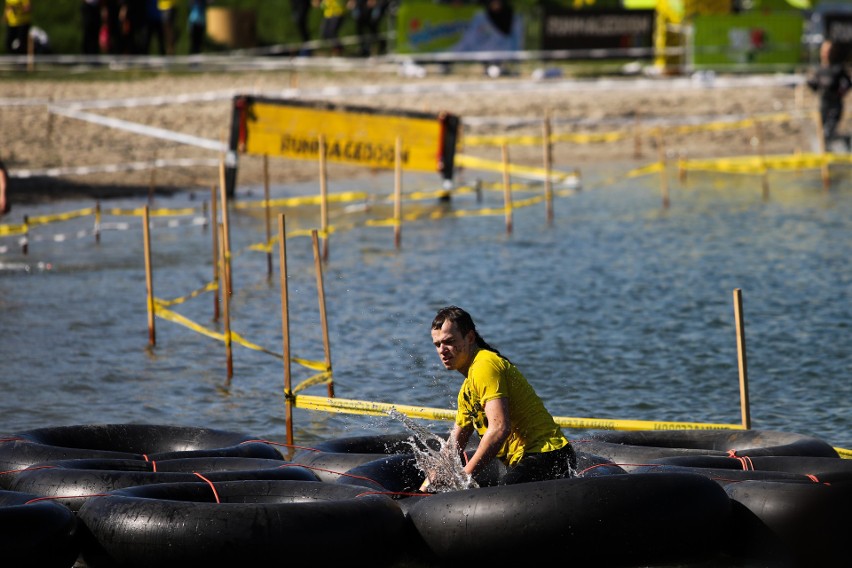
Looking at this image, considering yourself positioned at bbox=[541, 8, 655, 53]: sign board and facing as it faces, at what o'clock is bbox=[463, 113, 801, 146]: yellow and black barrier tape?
The yellow and black barrier tape is roughly at 12 o'clock from the sign board.

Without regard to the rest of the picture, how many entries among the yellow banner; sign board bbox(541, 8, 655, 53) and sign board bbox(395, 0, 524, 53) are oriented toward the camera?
3

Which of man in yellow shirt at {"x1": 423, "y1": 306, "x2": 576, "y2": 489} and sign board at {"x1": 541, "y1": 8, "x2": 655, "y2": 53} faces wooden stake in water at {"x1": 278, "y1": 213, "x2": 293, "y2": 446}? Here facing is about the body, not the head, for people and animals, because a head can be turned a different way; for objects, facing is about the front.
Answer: the sign board

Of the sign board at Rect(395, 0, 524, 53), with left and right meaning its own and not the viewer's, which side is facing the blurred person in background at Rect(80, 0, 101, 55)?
right

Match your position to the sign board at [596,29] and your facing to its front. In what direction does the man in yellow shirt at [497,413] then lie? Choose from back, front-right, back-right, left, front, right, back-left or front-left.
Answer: front

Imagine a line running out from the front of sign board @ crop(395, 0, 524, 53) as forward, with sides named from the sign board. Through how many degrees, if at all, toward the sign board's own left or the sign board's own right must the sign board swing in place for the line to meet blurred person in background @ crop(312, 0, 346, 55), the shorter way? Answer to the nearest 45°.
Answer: approximately 135° to the sign board's own right

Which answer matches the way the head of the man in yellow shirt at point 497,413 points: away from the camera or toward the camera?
toward the camera

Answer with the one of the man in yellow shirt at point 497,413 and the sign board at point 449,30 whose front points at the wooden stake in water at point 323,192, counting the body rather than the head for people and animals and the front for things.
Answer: the sign board

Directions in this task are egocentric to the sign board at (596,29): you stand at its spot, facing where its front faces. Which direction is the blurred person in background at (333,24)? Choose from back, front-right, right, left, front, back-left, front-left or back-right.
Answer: right

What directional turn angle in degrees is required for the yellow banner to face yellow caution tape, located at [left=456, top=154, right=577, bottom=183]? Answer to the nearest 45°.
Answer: approximately 135° to its left

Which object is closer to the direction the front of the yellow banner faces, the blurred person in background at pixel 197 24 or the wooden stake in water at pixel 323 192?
the wooden stake in water

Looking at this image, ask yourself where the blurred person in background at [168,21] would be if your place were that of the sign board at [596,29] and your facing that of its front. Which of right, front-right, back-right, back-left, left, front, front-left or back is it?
right

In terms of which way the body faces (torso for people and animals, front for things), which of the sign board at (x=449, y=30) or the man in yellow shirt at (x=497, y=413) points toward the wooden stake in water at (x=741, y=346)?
the sign board

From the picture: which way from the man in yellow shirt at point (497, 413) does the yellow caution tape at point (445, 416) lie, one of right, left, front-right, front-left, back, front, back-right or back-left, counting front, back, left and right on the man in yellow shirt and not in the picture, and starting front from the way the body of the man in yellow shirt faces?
back-right

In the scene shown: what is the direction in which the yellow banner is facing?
toward the camera

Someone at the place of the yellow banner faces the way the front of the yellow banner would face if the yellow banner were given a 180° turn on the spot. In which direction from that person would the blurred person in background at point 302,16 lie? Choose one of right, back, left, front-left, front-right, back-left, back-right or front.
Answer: front
